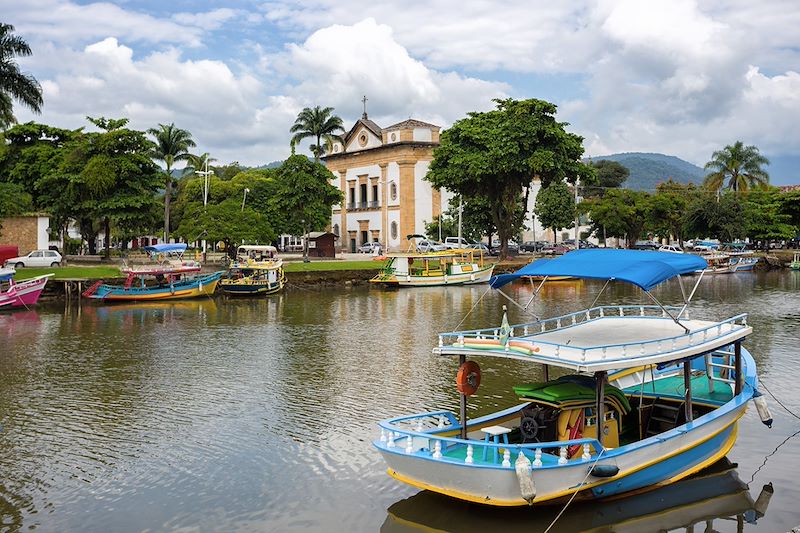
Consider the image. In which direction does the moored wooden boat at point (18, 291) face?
to the viewer's right

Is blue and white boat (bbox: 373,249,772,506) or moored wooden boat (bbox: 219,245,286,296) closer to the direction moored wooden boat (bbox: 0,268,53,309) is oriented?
the moored wooden boat
